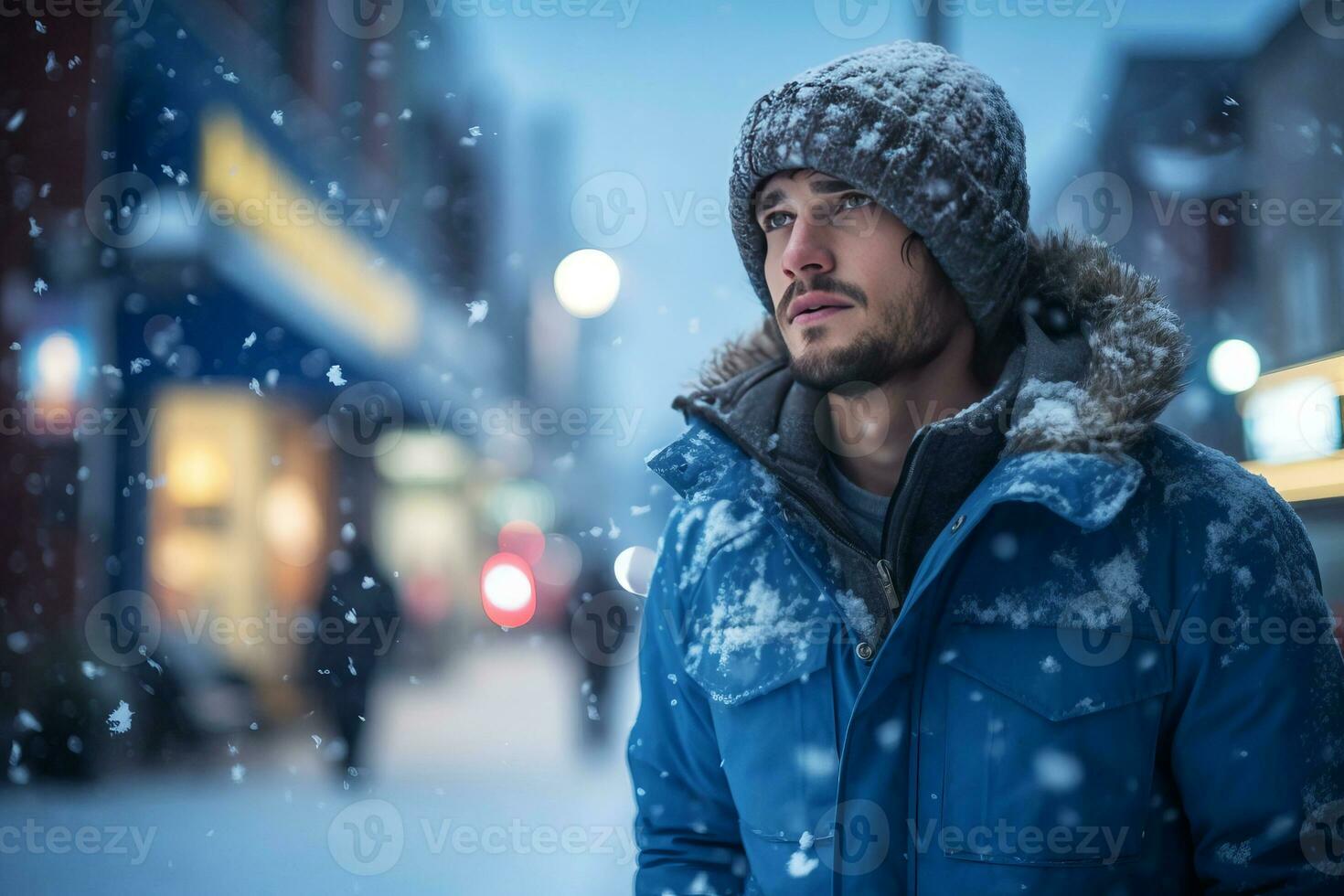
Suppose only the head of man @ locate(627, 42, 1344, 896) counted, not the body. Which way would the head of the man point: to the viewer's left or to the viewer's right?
to the viewer's left

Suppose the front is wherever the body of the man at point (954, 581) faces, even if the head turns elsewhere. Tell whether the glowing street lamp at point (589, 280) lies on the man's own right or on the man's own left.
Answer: on the man's own right

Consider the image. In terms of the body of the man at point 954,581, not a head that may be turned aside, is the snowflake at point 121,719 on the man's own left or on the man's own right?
on the man's own right

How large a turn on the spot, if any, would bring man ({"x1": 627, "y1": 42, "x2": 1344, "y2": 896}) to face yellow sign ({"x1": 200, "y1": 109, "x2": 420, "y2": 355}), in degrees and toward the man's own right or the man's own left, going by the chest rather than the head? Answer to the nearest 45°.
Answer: approximately 90° to the man's own right

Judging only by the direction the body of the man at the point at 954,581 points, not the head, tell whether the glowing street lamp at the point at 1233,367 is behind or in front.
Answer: behind

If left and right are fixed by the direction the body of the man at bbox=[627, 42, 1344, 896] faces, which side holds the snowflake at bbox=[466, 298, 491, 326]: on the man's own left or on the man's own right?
on the man's own right

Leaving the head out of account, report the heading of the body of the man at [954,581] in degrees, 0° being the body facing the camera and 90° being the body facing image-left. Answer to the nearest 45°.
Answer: approximately 45°
